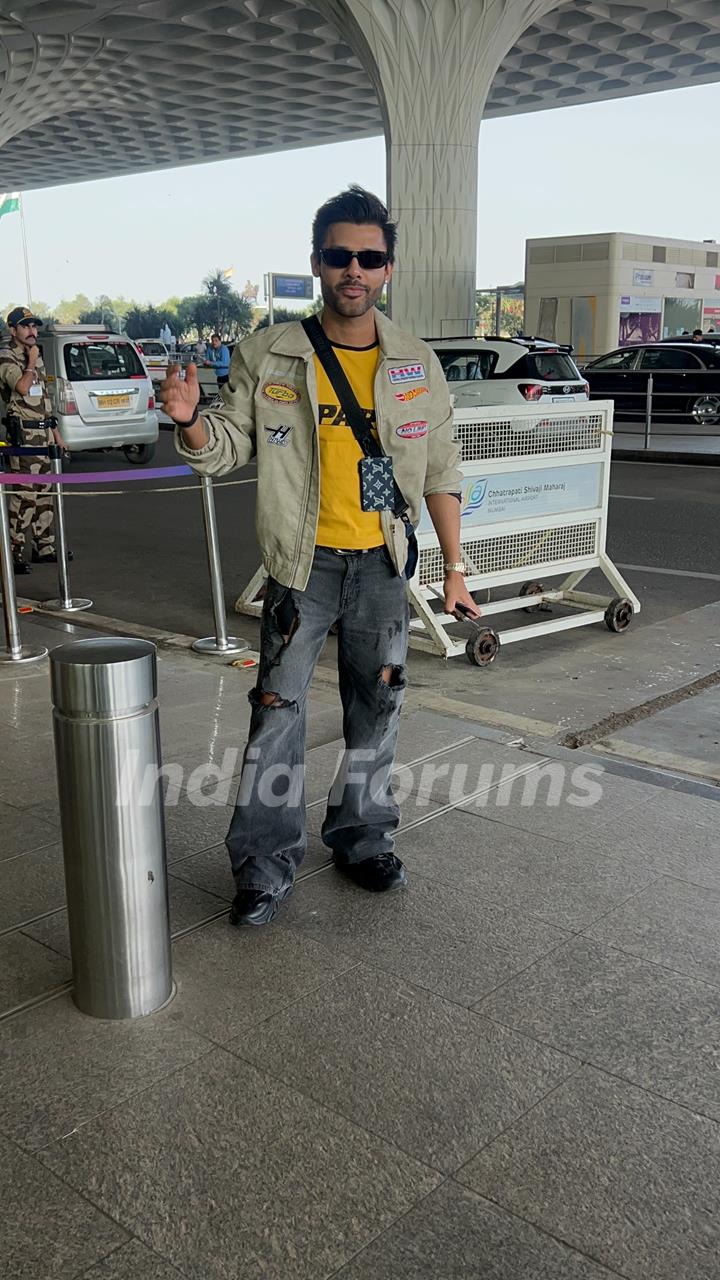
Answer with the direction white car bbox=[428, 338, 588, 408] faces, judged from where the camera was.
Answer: facing away from the viewer and to the left of the viewer

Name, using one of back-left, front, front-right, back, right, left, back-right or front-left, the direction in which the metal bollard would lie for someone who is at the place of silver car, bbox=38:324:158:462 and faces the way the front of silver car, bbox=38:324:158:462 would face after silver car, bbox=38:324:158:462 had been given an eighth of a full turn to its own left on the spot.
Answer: back-left

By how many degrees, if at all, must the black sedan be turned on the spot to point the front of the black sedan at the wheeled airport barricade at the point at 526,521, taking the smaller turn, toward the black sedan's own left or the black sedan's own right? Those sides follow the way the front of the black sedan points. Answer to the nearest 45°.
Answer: approximately 90° to the black sedan's own left

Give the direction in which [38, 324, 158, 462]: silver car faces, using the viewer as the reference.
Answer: facing away from the viewer

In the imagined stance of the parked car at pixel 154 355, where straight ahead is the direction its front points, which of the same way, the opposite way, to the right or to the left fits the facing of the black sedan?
to the left

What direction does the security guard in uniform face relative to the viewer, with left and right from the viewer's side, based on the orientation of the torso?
facing the viewer and to the right of the viewer

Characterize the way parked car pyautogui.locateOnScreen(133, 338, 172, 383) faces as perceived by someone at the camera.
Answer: facing away from the viewer

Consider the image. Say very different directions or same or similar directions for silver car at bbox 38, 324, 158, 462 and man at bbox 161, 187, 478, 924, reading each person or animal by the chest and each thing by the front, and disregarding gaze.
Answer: very different directions

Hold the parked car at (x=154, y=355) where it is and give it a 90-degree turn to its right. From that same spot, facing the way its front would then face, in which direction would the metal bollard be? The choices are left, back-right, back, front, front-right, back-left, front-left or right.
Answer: right

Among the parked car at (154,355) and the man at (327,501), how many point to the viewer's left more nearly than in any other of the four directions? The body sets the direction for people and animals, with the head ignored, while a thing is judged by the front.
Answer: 0

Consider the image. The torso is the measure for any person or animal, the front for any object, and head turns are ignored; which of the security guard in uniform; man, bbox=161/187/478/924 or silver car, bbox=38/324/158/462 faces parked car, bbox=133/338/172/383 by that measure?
the silver car

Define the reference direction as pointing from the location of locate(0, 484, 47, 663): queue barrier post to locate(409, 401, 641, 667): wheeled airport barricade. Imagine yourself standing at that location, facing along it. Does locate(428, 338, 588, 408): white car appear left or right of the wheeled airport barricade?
left

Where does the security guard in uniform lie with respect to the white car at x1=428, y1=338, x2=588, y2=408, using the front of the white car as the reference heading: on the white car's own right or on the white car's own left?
on the white car's own left

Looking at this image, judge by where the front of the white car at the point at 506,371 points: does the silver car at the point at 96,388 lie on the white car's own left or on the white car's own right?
on the white car's own left

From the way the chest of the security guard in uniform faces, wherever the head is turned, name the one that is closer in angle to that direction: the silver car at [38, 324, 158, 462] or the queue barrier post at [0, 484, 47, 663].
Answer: the queue barrier post
